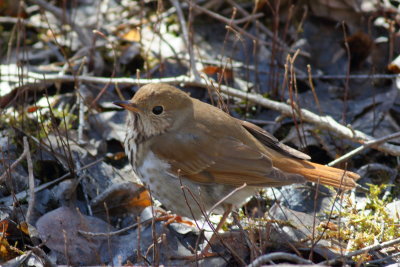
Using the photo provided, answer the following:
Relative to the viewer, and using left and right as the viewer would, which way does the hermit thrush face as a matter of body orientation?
facing to the left of the viewer

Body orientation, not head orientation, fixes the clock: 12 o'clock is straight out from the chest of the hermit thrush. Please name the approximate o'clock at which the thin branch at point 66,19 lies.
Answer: The thin branch is roughly at 2 o'clock from the hermit thrush.

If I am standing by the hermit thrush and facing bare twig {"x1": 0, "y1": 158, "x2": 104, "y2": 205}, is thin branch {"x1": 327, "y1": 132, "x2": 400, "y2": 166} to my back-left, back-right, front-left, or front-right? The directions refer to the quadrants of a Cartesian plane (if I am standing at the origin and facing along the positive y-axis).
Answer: back-right

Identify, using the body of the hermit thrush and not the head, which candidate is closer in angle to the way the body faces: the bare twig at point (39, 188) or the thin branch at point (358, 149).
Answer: the bare twig

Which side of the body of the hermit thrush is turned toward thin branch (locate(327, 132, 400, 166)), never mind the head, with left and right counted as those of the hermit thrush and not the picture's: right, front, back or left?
back

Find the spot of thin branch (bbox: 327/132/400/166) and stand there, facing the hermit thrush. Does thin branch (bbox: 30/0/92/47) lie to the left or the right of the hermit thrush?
right

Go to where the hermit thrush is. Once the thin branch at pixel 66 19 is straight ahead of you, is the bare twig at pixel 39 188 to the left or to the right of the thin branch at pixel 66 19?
left

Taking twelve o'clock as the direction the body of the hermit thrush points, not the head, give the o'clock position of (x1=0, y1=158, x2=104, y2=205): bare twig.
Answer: The bare twig is roughly at 12 o'clock from the hermit thrush.

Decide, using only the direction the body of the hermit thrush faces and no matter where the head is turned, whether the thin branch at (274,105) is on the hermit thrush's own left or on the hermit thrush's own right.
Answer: on the hermit thrush's own right
